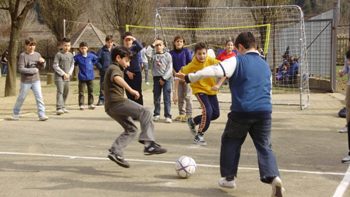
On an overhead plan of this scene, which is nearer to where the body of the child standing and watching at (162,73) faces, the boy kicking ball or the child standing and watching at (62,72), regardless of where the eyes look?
the boy kicking ball

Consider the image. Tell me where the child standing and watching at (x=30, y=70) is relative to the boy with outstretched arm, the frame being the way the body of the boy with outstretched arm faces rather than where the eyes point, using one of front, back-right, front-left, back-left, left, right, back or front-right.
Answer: front

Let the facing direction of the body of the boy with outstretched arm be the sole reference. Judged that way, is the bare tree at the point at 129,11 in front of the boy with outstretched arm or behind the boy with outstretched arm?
in front

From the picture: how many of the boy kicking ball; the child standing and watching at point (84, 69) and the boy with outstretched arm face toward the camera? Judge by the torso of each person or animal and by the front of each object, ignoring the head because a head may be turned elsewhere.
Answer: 1

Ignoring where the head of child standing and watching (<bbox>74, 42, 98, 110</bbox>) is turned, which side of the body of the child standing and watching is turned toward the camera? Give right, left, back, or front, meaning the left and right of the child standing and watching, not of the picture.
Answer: front

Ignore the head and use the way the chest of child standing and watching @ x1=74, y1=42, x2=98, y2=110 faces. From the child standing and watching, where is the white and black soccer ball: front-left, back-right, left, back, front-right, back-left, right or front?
front

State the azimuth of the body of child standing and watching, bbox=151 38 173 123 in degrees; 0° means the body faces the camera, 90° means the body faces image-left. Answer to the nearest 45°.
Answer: approximately 0°

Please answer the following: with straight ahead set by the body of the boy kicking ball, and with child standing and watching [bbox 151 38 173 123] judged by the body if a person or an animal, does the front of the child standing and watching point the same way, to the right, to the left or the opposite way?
to the right

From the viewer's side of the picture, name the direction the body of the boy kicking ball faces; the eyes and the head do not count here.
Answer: to the viewer's right

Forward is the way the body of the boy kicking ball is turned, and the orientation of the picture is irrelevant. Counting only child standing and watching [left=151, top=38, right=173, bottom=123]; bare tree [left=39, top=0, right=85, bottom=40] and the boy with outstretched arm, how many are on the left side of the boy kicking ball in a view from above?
2

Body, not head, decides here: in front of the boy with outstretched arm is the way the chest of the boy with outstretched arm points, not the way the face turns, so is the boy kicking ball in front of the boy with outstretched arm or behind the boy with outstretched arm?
in front

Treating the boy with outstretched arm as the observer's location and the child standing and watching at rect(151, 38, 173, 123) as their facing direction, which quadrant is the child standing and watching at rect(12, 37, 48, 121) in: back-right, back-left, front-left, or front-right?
front-left

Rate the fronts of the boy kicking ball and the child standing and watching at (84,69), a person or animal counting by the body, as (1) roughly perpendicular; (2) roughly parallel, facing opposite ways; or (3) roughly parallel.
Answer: roughly perpendicular

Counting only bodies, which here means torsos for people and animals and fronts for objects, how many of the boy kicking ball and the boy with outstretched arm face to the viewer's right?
1

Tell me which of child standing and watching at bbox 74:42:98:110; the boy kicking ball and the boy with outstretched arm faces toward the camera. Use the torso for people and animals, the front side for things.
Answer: the child standing and watching
